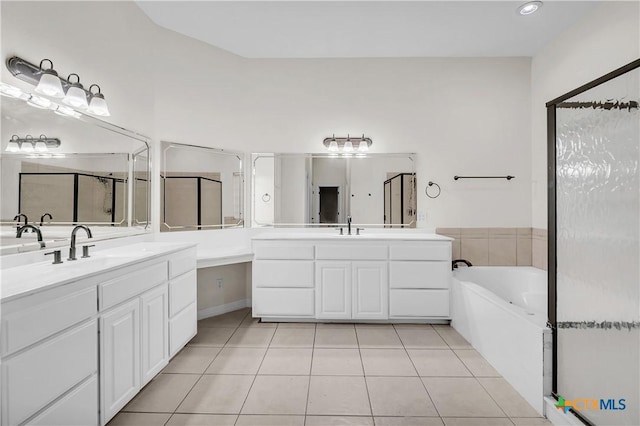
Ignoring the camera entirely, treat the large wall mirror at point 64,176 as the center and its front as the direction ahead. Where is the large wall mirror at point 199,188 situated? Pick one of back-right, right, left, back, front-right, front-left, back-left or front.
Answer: left

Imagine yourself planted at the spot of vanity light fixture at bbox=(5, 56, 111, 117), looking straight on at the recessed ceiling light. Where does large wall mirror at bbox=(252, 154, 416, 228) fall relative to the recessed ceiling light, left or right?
left

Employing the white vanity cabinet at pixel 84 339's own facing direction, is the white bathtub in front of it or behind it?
in front

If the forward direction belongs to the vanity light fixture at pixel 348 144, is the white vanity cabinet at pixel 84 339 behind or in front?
in front

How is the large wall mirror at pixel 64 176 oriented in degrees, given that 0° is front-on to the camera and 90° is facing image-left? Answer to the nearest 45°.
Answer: approximately 315°

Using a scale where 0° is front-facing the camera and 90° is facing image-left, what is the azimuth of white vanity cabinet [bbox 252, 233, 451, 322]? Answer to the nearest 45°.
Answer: approximately 0°

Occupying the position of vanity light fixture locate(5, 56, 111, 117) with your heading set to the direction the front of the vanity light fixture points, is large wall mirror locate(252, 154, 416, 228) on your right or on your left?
on your left

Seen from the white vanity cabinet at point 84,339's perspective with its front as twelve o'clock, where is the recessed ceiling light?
The recessed ceiling light is roughly at 11 o'clock from the white vanity cabinet.

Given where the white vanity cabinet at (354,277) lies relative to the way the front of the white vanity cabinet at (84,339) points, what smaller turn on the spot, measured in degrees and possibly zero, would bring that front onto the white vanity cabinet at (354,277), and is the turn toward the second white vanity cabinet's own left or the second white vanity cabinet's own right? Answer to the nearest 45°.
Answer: approximately 45° to the second white vanity cabinet's own left

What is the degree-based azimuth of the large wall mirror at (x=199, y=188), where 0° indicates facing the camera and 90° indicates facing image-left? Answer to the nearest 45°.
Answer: approximately 315°

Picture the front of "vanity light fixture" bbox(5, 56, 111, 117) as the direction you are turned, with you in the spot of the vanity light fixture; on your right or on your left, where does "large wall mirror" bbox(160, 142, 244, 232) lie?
on your left

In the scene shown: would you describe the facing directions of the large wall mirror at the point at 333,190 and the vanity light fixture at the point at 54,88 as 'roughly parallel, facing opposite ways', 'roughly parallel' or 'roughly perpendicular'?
roughly perpendicular
